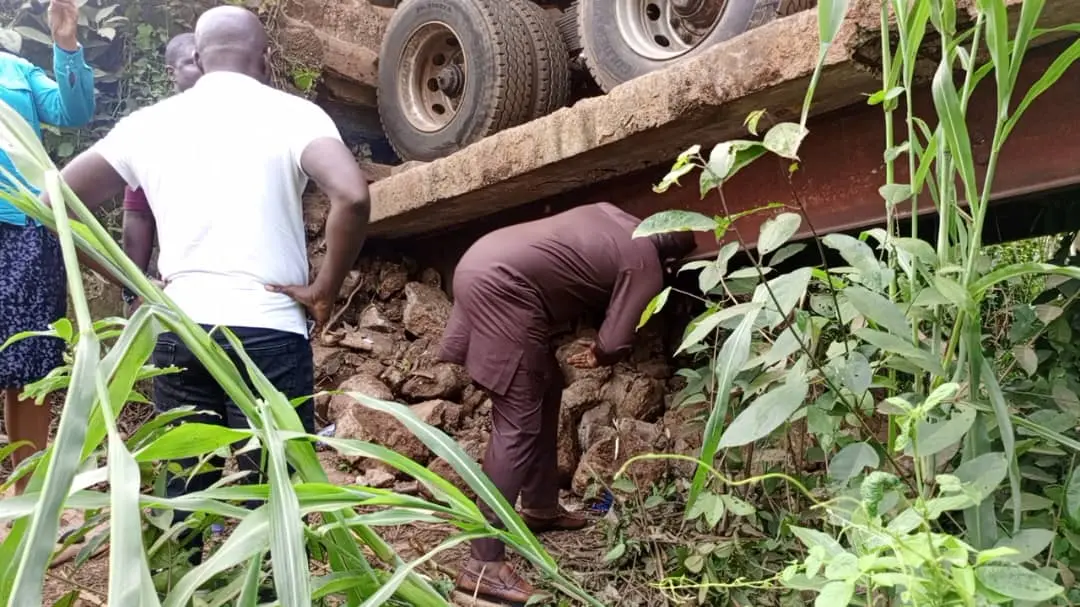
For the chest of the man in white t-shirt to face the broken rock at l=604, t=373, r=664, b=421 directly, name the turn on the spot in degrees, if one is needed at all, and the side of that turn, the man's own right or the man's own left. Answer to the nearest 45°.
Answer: approximately 45° to the man's own right

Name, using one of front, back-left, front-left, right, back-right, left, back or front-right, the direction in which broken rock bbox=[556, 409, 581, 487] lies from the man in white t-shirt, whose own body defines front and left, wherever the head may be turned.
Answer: front-right

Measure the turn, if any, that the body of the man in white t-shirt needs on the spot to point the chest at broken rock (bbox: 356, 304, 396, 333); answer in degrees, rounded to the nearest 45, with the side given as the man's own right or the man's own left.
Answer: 0° — they already face it

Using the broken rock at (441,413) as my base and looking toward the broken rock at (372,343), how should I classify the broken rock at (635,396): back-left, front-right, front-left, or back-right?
back-right

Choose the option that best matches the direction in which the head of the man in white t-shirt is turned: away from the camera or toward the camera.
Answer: away from the camera

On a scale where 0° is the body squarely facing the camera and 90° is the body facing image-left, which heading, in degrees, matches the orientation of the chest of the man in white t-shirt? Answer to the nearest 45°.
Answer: approximately 180°

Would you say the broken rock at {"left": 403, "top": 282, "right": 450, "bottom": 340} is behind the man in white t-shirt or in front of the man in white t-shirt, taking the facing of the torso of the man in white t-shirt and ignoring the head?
in front

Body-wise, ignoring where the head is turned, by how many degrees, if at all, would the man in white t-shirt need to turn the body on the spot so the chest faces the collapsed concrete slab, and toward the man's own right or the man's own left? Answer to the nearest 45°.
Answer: approximately 90° to the man's own right
